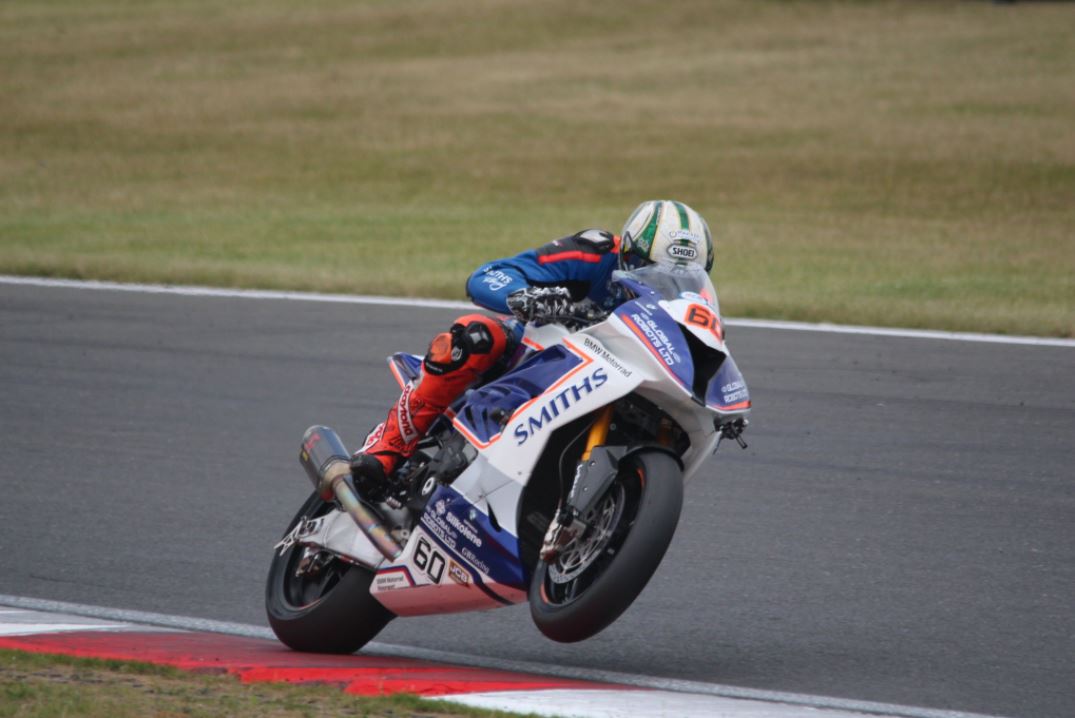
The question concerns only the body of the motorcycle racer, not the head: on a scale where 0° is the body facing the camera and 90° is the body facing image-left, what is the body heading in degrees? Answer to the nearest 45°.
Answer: approximately 315°
